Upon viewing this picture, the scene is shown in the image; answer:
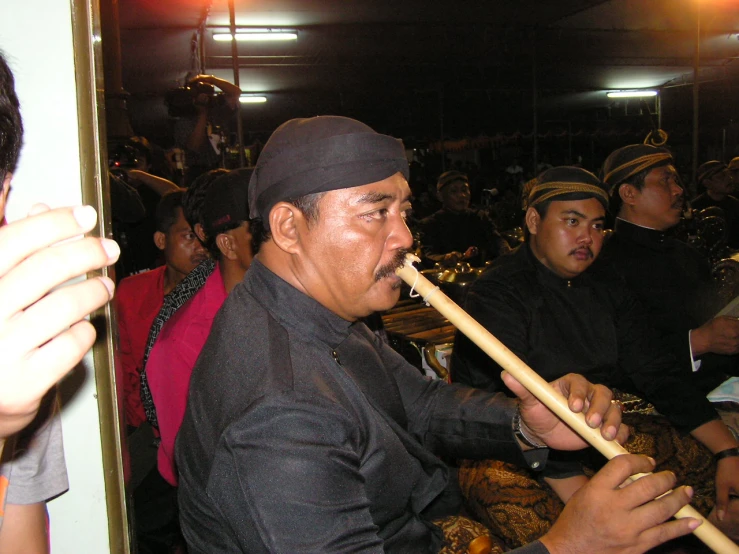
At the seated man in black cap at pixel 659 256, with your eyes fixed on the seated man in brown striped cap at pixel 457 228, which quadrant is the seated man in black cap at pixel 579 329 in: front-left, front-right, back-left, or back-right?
back-left

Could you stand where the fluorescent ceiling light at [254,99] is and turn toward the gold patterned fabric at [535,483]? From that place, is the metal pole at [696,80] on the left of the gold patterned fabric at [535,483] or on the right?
left

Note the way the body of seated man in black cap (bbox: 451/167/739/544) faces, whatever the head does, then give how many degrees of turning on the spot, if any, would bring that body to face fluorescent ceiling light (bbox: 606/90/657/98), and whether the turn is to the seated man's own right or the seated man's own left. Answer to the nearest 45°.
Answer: approximately 135° to the seated man's own left

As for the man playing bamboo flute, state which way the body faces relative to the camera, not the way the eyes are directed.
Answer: to the viewer's right

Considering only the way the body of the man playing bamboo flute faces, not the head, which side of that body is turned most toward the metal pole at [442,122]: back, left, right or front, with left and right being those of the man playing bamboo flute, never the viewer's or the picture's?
left

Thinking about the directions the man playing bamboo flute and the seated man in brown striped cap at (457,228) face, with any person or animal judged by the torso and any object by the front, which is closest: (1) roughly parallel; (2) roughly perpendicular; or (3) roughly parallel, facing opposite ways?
roughly perpendicular

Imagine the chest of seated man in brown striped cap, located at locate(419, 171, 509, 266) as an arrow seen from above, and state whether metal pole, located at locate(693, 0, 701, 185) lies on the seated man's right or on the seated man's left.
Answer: on the seated man's left

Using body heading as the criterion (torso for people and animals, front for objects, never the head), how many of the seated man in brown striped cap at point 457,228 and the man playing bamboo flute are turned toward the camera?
1

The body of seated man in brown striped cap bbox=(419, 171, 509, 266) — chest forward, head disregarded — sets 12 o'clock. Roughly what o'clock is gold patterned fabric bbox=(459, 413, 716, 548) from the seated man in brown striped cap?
The gold patterned fabric is roughly at 12 o'clock from the seated man in brown striped cap.

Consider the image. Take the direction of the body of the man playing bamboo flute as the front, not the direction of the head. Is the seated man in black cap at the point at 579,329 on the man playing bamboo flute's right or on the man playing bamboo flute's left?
on the man playing bamboo flute's left

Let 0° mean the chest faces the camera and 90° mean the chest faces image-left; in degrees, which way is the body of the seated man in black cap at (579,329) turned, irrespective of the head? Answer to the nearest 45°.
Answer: approximately 315°
